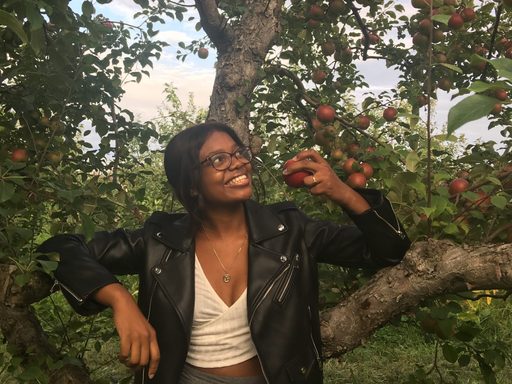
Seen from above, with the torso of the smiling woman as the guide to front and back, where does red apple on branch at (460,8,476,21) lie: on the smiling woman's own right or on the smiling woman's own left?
on the smiling woman's own left

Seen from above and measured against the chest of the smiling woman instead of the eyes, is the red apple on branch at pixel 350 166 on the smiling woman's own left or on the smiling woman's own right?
on the smiling woman's own left

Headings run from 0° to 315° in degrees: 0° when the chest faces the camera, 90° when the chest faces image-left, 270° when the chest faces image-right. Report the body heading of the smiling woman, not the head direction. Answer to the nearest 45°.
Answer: approximately 0°

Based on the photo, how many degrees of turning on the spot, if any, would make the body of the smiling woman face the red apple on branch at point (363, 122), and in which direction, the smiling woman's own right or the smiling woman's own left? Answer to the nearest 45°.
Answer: approximately 135° to the smiling woman's own left

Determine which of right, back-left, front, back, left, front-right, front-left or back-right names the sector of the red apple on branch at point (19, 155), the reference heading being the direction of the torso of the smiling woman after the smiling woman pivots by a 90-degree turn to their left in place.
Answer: back-left

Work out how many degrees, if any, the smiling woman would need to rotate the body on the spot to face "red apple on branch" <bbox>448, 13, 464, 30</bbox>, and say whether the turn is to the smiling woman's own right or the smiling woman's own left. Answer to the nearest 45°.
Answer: approximately 135° to the smiling woman's own left
